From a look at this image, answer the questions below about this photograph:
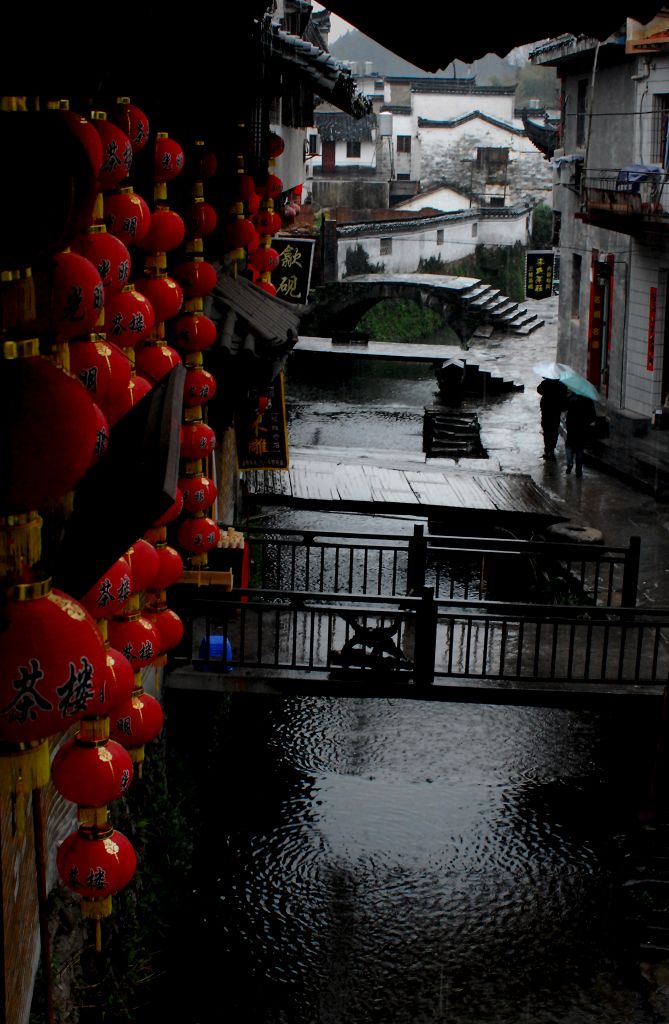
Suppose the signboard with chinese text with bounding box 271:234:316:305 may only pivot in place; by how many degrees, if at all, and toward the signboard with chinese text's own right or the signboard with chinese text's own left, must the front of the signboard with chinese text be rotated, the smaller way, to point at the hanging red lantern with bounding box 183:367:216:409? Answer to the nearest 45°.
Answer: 0° — it already faces it

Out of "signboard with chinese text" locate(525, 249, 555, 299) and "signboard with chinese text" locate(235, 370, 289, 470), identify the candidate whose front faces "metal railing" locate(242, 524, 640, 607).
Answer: "signboard with chinese text" locate(525, 249, 555, 299)

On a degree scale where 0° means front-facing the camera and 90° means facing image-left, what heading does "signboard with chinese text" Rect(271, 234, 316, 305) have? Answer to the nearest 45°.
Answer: approximately 0°

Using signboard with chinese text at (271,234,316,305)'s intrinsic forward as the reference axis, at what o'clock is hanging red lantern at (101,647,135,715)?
The hanging red lantern is roughly at 12 o'clock from the signboard with chinese text.
